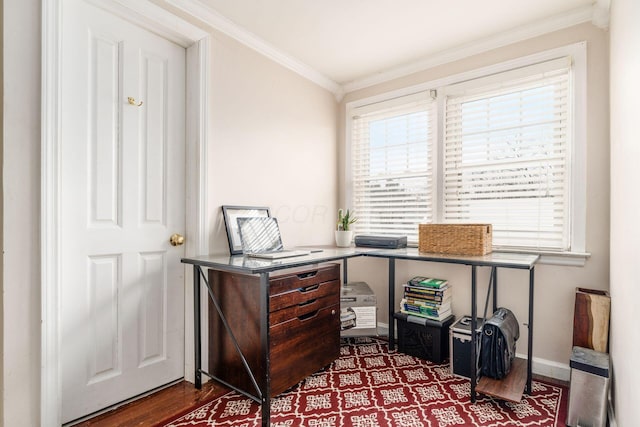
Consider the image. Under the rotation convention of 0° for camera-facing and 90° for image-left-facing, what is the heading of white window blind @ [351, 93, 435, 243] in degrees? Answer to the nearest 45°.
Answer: approximately 45°

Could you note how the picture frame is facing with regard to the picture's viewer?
facing the viewer and to the right of the viewer

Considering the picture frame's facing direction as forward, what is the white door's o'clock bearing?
The white door is roughly at 4 o'clock from the picture frame.

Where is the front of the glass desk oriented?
toward the camera

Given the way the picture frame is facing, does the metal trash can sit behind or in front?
in front

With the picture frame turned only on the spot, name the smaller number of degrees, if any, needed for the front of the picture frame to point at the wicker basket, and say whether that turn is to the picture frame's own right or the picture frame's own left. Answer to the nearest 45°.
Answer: approximately 45° to the picture frame's own left

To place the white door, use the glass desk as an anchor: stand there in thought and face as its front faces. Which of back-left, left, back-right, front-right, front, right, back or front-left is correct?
right

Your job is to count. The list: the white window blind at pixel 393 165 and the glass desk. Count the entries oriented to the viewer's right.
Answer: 0
